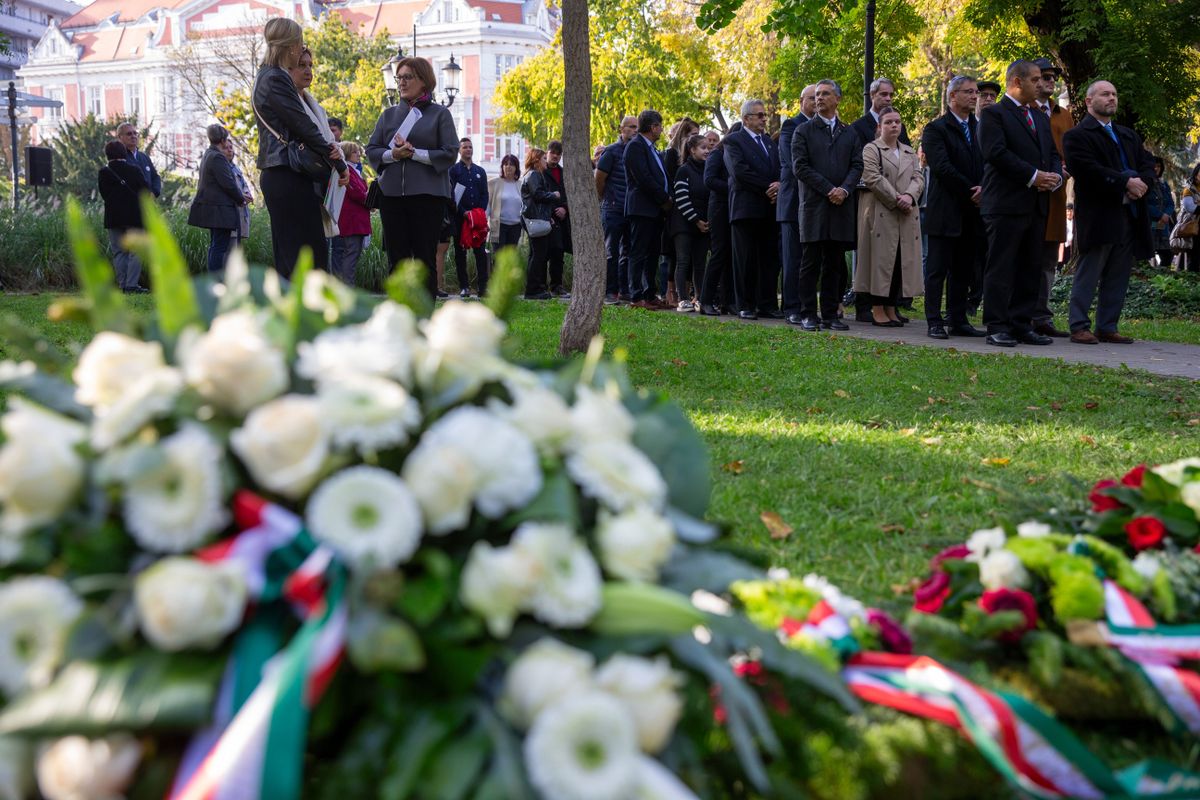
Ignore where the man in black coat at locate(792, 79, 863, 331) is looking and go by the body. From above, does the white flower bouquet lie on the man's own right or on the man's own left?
on the man's own right

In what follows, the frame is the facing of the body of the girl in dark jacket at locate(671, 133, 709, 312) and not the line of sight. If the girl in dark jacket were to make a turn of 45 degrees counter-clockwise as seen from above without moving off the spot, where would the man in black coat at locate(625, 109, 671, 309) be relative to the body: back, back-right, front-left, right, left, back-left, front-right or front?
back

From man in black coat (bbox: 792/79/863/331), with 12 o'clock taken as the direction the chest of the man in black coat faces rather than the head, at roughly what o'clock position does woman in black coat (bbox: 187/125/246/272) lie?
The woman in black coat is roughly at 5 o'clock from the man in black coat.

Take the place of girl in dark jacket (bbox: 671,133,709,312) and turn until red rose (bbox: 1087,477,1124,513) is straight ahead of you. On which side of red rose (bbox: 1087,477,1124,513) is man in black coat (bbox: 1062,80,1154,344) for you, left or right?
left

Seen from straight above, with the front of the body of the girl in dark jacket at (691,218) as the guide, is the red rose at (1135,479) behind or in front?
in front
